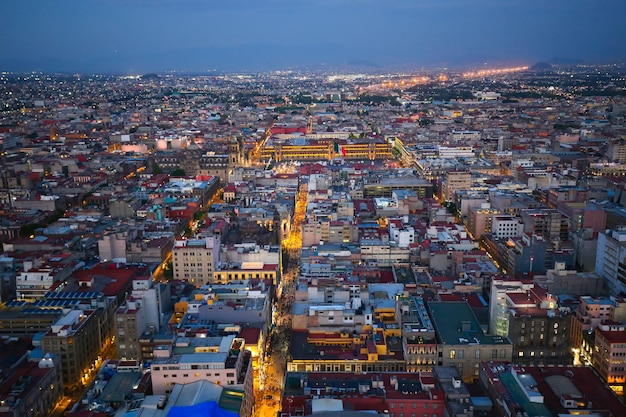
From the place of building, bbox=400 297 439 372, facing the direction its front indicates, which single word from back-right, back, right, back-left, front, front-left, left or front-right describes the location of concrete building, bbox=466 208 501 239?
back

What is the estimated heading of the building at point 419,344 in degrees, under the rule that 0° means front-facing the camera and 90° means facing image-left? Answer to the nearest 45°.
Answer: approximately 0°

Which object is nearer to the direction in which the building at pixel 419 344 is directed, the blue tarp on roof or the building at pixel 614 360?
the blue tarp on roof

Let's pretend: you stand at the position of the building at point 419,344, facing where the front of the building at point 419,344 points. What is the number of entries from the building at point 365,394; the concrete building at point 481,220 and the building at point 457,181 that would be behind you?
2

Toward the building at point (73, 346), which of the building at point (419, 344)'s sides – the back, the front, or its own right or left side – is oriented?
right

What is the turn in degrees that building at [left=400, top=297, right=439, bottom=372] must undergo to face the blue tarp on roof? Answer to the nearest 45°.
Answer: approximately 45° to its right

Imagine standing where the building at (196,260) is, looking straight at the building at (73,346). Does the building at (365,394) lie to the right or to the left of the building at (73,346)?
left

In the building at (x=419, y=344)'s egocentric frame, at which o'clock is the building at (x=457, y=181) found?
the building at (x=457, y=181) is roughly at 6 o'clock from the building at (x=419, y=344).

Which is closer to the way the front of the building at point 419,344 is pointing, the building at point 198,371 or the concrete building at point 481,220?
the building

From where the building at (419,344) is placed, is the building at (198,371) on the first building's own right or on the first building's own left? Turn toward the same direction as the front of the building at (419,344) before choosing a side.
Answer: on the first building's own right

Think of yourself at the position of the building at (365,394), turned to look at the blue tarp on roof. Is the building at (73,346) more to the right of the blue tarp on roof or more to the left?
right

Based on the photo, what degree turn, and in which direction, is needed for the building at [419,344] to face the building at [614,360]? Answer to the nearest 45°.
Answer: approximately 90° to its left

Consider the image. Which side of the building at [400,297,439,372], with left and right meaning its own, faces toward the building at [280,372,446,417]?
front

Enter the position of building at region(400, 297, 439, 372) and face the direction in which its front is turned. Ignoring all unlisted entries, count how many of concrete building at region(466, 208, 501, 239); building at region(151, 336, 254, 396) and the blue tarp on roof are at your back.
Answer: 1

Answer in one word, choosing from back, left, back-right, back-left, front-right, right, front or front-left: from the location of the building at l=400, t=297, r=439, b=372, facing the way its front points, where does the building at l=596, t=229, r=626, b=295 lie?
back-left

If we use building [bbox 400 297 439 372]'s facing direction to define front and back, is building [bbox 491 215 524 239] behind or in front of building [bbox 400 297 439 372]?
behind
